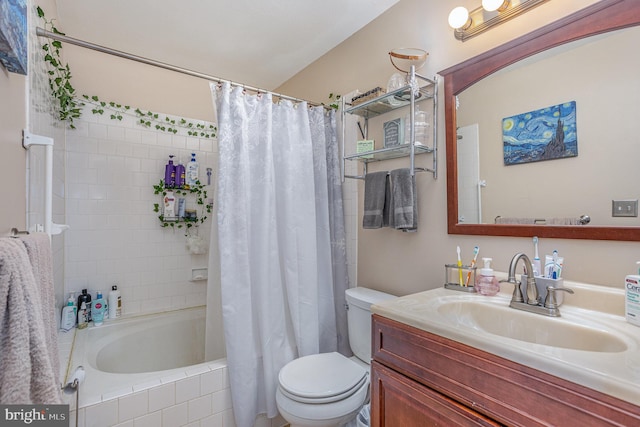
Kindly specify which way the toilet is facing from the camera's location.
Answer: facing the viewer and to the left of the viewer

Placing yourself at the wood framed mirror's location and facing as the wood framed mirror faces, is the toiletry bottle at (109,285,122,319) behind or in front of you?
in front

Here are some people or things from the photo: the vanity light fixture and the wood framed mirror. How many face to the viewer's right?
0

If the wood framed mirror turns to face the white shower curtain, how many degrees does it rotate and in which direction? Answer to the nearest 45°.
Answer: approximately 45° to its right

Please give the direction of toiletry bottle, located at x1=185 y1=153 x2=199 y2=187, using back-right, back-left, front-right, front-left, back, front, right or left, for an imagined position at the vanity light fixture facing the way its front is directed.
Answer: front-right

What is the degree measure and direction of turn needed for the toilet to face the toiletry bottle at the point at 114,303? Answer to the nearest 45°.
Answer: approximately 90° to its right

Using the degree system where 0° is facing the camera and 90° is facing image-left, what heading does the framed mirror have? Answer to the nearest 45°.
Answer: approximately 45°

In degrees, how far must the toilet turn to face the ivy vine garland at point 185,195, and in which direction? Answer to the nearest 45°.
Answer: approximately 90° to its right

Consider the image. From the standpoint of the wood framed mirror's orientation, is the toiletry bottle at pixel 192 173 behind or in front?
in front

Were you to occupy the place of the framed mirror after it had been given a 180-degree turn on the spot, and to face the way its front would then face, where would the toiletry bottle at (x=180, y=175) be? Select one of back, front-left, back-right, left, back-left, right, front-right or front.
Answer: back-left

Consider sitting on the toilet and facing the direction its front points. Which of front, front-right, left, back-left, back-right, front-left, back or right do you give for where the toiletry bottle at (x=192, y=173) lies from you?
right

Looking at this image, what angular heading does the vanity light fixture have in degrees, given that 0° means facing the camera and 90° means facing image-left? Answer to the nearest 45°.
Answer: approximately 45°

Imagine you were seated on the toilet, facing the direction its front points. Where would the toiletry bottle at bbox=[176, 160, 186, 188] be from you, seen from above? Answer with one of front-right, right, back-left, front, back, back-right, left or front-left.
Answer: right

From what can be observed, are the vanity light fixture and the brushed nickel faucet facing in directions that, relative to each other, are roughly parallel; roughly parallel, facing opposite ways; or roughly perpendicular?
roughly parallel
